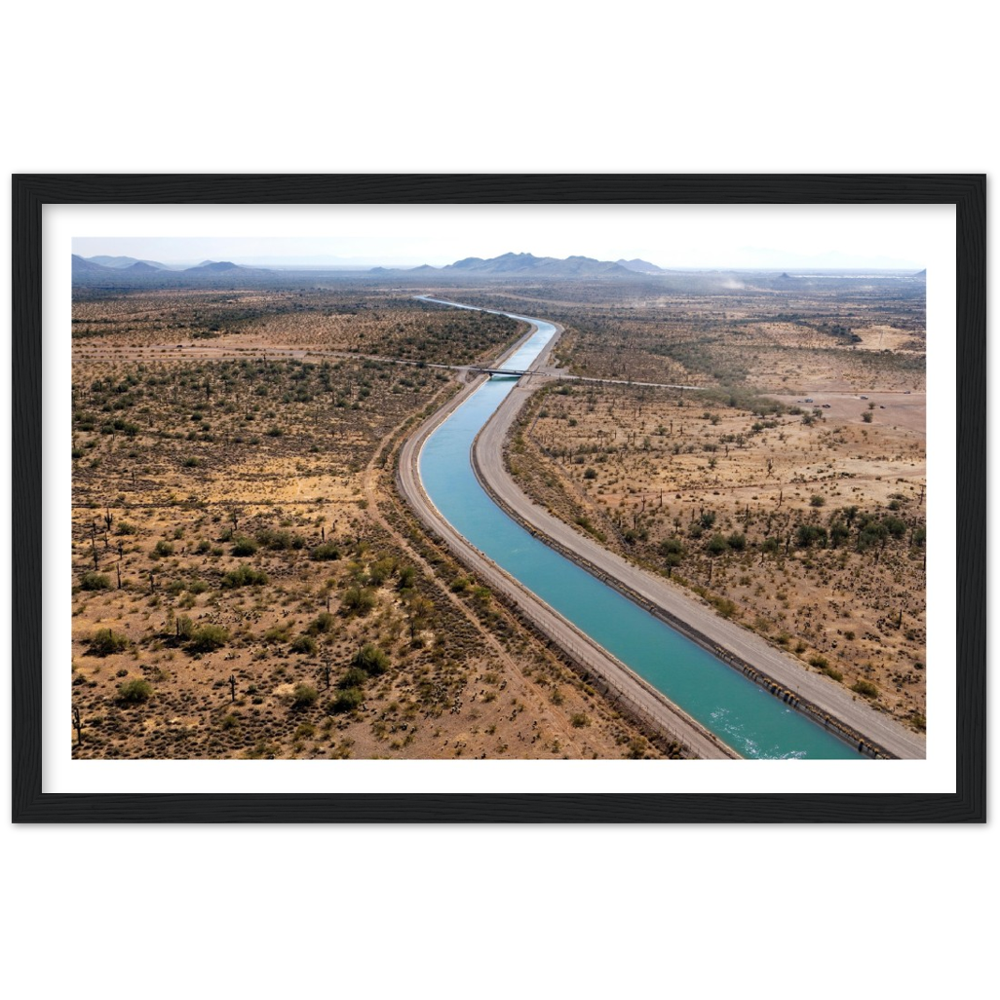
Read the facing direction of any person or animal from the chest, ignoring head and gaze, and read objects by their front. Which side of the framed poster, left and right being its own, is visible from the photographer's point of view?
front
